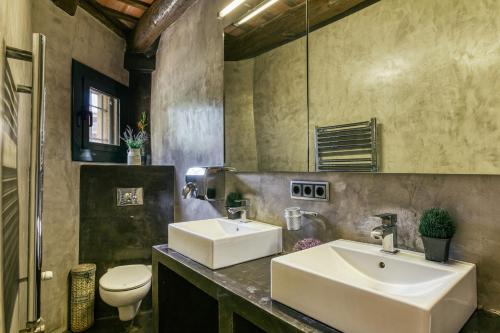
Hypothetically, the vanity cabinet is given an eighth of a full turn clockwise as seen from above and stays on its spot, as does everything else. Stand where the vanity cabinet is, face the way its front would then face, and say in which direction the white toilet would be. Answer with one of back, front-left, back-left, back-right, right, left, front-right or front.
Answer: front-right

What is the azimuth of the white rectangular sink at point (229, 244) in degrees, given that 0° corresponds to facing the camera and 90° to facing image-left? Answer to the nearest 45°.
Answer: approximately 45°

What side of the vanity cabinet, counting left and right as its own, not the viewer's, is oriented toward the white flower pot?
right

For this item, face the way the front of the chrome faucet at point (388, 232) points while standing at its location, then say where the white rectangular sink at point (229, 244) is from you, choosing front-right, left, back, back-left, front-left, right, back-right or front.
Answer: front-right

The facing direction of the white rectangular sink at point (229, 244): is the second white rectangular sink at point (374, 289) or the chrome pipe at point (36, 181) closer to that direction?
the chrome pipe

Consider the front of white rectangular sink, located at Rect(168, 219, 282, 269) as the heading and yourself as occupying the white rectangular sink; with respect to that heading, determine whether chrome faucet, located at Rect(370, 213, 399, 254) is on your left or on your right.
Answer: on your left
